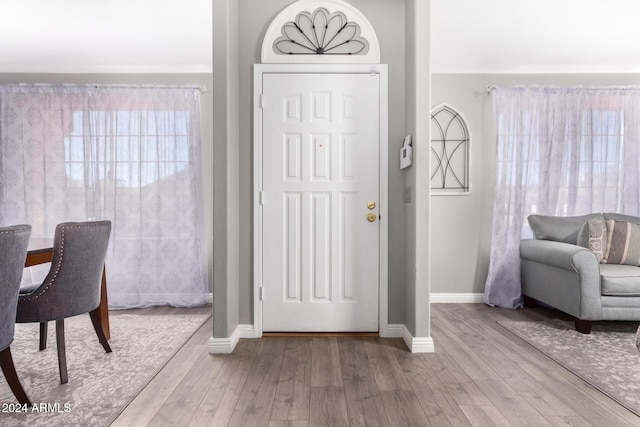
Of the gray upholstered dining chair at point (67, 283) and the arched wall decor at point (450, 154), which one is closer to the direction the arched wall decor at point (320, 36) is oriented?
the gray upholstered dining chair

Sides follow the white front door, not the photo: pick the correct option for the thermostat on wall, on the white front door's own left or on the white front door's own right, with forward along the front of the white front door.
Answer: on the white front door's own left

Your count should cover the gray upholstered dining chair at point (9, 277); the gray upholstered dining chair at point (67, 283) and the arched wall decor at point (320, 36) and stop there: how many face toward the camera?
1

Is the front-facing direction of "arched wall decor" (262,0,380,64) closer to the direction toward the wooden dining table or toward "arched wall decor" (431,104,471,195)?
the wooden dining table

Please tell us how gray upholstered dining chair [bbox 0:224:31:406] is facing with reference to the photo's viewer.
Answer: facing away from the viewer and to the left of the viewer

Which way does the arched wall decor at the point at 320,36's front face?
toward the camera

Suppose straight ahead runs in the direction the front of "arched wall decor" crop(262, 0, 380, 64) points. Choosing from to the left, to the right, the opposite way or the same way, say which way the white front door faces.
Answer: the same way

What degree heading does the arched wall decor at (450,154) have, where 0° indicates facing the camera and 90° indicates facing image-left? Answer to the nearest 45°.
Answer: approximately 0°

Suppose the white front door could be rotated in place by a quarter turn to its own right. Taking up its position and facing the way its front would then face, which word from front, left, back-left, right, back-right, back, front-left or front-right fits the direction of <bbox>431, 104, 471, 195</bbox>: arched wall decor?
back-right

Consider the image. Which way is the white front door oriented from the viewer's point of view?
toward the camera

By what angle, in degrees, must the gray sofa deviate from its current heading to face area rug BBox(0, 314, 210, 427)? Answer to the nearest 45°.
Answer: approximately 90° to its right

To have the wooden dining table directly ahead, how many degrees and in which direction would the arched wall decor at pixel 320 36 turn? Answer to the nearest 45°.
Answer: approximately 90° to its right

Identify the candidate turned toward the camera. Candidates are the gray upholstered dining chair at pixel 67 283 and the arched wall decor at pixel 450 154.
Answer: the arched wall decor

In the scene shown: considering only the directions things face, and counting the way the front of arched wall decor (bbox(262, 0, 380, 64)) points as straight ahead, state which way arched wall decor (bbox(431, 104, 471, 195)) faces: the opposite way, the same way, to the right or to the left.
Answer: the same way
